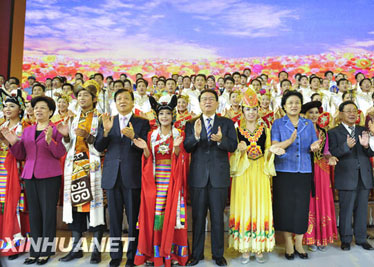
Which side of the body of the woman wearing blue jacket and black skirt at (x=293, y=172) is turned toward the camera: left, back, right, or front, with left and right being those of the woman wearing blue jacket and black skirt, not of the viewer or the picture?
front

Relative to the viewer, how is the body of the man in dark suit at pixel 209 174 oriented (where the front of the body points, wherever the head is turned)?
toward the camera

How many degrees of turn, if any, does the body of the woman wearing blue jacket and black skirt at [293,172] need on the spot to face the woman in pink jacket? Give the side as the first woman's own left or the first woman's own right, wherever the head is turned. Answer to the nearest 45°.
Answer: approximately 90° to the first woman's own right

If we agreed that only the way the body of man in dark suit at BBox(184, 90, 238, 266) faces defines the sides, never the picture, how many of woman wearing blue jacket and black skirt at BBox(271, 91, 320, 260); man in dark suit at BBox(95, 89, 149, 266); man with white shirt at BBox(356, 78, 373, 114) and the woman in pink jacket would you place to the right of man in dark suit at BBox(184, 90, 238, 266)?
2

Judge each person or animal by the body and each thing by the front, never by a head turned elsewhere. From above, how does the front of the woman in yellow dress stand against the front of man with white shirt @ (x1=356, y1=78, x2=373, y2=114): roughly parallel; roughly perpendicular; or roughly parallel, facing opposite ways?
roughly parallel

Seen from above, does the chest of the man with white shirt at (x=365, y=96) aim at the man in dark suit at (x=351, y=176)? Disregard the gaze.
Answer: yes

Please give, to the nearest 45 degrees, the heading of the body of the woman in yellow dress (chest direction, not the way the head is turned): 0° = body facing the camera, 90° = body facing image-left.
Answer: approximately 0°

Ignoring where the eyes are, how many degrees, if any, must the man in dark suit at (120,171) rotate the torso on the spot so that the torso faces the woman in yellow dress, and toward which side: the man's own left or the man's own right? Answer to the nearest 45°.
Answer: approximately 90° to the man's own left

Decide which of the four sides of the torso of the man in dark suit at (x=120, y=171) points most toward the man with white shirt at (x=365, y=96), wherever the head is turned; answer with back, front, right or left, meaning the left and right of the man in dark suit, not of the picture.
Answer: left

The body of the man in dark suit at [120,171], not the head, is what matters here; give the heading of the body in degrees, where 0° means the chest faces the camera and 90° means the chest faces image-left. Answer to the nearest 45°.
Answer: approximately 0°

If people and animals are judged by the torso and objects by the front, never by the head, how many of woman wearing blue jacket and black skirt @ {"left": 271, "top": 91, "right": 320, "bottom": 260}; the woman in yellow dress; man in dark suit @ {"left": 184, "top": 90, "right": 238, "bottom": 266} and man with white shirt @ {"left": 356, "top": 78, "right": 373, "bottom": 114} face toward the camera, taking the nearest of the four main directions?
4

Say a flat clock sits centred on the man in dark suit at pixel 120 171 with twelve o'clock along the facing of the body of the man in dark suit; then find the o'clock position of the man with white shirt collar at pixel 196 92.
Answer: The man with white shirt collar is roughly at 7 o'clock from the man in dark suit.

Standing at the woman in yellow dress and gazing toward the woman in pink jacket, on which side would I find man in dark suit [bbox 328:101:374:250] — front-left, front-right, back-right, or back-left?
back-right

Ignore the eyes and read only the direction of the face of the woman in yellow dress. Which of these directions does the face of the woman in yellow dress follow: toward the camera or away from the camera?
toward the camera

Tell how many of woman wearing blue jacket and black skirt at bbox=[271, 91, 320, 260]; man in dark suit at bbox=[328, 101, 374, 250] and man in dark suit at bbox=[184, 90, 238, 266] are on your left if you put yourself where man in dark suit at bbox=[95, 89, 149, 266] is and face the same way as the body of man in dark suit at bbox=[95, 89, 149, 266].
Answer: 3

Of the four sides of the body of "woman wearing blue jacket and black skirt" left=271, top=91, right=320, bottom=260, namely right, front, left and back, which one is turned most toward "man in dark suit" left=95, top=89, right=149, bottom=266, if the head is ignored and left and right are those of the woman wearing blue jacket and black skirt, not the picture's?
right
